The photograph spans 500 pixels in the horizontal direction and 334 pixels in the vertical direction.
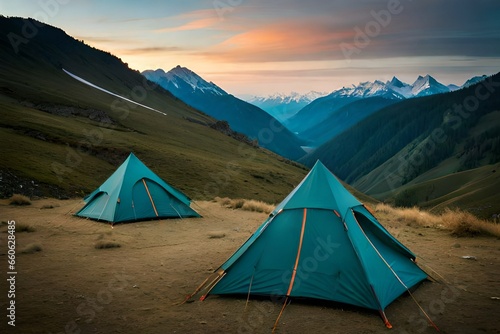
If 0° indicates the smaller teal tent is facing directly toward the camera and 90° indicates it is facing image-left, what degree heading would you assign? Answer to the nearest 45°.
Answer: approximately 315°

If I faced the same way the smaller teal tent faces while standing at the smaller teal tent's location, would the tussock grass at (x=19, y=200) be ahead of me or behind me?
behind

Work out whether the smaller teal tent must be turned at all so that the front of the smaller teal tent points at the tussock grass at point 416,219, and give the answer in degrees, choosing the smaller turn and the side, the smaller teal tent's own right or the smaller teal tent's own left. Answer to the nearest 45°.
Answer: approximately 45° to the smaller teal tent's own left

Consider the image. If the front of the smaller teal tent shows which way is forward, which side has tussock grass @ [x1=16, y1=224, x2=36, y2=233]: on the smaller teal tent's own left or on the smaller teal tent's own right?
on the smaller teal tent's own right

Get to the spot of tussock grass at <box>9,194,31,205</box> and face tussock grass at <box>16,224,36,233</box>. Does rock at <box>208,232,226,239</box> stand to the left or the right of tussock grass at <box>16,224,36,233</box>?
left

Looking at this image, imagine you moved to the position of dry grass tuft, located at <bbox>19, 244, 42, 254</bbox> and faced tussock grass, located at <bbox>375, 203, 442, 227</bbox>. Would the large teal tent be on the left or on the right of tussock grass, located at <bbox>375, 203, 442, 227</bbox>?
right

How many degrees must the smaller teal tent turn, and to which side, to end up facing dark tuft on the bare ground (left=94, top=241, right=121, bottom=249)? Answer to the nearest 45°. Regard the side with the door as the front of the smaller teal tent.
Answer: approximately 45° to its right
